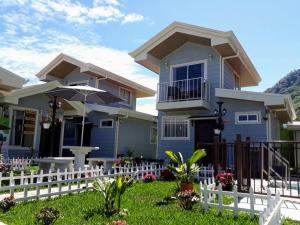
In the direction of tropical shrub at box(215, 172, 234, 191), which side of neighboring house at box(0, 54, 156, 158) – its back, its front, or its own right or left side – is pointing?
left

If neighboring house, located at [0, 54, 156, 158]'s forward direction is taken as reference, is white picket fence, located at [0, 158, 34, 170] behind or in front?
in front

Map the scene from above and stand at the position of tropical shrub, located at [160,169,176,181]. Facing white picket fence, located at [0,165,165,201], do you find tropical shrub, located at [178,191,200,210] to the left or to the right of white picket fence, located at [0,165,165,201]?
left

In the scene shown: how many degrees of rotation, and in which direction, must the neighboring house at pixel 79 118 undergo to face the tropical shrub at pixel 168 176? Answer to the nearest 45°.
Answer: approximately 90° to its left

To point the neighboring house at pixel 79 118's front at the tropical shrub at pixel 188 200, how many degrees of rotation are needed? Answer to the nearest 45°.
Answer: approximately 45° to its left

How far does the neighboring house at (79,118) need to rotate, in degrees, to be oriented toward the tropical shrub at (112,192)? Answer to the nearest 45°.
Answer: approximately 45° to its left

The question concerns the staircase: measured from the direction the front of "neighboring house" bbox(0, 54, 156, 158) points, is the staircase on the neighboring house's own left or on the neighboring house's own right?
on the neighboring house's own left

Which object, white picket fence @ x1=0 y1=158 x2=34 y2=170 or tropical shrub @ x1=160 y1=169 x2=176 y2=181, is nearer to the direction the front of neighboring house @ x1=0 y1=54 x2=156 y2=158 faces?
the white picket fence

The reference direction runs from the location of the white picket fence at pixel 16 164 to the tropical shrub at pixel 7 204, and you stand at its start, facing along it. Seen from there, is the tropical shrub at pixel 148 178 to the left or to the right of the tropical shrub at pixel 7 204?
left

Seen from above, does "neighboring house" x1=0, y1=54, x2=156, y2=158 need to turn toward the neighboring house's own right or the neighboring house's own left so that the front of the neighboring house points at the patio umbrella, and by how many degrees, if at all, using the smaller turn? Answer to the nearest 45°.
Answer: approximately 45° to the neighboring house's own left

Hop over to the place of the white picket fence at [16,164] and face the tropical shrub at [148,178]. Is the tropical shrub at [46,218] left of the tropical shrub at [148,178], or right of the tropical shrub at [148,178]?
right

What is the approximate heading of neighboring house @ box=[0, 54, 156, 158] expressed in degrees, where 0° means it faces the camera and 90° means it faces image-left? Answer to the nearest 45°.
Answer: approximately 45°

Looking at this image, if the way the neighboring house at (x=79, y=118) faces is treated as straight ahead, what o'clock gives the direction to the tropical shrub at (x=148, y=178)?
The tropical shrub is roughly at 10 o'clock from the neighboring house.

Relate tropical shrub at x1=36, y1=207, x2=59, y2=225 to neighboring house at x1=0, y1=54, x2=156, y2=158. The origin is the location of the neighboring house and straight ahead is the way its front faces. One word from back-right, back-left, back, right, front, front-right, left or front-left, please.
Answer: front-left

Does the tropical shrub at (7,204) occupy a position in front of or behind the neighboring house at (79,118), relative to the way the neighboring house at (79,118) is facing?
in front
